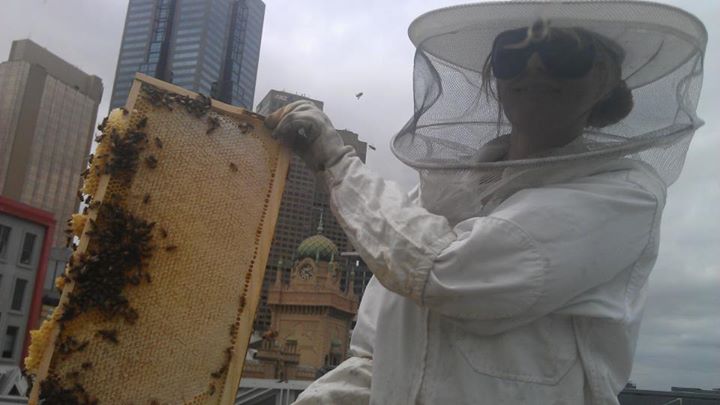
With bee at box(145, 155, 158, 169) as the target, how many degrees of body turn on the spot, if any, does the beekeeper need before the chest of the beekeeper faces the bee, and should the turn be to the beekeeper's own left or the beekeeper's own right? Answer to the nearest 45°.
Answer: approximately 45° to the beekeeper's own right

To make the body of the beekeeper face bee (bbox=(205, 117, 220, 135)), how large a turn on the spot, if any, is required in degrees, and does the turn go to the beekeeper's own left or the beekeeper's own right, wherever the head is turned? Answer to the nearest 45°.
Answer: approximately 45° to the beekeeper's own right

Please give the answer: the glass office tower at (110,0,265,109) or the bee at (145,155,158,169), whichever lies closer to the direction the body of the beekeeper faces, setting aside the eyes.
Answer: the bee

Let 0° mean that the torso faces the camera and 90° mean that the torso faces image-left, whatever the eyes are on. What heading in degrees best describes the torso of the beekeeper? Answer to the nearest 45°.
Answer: approximately 45°

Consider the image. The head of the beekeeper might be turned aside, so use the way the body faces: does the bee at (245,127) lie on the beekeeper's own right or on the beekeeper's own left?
on the beekeeper's own right

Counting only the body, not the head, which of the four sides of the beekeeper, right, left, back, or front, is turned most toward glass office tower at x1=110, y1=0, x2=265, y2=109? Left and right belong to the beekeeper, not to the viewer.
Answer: right
